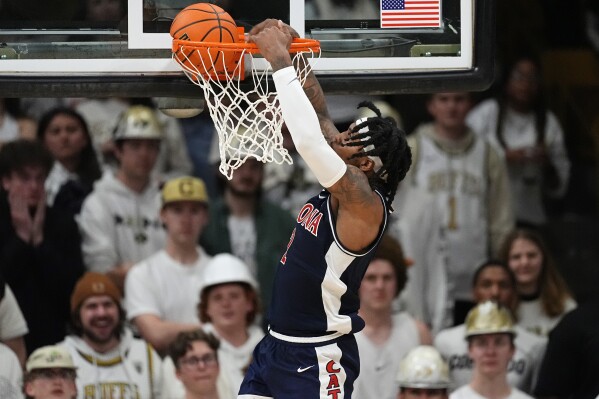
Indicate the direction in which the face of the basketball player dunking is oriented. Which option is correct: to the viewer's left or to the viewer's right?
to the viewer's left

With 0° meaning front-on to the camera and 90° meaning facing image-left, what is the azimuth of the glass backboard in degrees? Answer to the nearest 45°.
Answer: approximately 0°

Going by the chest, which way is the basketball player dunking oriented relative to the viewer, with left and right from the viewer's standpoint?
facing to the left of the viewer

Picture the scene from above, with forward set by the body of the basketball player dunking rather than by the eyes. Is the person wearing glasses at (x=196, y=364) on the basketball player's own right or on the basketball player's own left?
on the basketball player's own right
